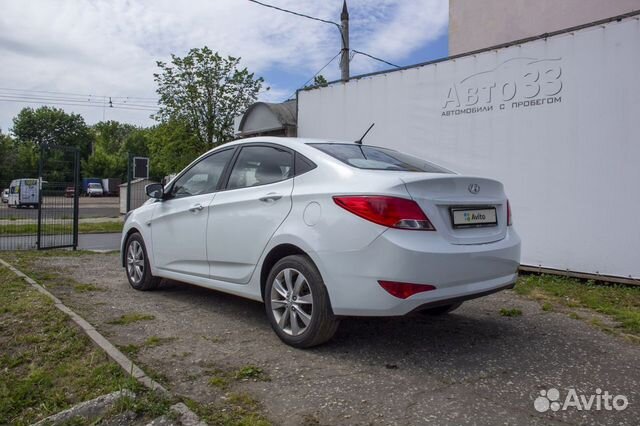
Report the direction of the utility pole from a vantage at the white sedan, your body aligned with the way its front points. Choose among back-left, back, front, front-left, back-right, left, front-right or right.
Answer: front-right

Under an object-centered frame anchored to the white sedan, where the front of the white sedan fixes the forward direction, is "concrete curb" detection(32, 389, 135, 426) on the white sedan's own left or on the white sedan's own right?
on the white sedan's own left

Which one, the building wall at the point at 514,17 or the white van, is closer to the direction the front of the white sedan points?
the white van

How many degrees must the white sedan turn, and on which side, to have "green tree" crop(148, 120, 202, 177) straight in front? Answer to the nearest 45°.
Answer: approximately 45° to its right

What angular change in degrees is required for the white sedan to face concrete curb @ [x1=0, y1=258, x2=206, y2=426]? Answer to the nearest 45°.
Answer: approximately 45° to its left

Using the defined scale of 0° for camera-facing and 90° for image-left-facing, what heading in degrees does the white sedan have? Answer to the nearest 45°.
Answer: approximately 135°

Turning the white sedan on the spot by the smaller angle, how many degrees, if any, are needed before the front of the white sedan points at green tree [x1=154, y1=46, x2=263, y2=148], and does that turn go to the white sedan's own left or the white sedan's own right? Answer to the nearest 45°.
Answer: approximately 45° to the white sedan's own right

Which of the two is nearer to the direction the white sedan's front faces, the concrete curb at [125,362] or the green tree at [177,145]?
the green tree

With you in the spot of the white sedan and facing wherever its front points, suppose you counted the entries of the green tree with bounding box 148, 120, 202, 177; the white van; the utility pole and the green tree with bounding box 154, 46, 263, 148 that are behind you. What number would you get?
0

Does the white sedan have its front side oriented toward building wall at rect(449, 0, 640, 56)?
no

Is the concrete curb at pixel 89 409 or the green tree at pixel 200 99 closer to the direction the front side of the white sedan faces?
the green tree

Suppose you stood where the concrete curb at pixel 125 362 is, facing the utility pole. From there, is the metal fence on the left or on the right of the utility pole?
left

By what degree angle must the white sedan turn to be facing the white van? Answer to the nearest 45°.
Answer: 0° — it already faces it

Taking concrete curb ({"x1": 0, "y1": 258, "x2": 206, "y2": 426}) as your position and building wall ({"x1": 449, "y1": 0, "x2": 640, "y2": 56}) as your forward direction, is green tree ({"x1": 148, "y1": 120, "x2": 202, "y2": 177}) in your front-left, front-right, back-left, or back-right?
front-left

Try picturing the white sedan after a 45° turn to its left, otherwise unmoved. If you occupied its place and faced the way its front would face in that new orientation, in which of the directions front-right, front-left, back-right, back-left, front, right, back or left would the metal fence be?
front-right

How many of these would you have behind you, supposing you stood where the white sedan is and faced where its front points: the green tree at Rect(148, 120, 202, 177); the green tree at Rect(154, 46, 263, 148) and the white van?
0
